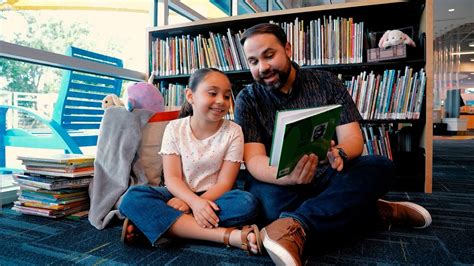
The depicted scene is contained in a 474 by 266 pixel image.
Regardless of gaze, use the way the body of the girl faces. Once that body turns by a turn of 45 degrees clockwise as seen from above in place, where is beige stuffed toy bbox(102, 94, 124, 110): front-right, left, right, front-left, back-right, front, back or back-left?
right

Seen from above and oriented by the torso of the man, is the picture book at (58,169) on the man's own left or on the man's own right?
on the man's own right

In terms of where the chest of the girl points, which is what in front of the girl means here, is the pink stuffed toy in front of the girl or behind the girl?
behind

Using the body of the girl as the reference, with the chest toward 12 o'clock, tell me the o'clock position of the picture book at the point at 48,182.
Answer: The picture book is roughly at 4 o'clock from the girl.

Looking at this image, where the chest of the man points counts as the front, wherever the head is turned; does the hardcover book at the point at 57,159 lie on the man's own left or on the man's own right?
on the man's own right

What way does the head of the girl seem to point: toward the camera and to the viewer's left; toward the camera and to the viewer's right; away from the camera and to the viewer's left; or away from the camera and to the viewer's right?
toward the camera and to the viewer's right

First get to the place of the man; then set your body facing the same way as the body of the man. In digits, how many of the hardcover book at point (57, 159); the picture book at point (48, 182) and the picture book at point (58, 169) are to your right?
3

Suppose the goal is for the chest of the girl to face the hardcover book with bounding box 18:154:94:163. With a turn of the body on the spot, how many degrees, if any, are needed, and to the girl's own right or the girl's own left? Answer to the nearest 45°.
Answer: approximately 135° to the girl's own right

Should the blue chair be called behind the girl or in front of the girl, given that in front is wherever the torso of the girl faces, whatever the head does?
behind

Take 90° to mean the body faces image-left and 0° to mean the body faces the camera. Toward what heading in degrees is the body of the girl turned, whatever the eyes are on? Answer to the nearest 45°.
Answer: approximately 0°

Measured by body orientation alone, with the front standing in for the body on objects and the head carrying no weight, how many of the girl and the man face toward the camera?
2
